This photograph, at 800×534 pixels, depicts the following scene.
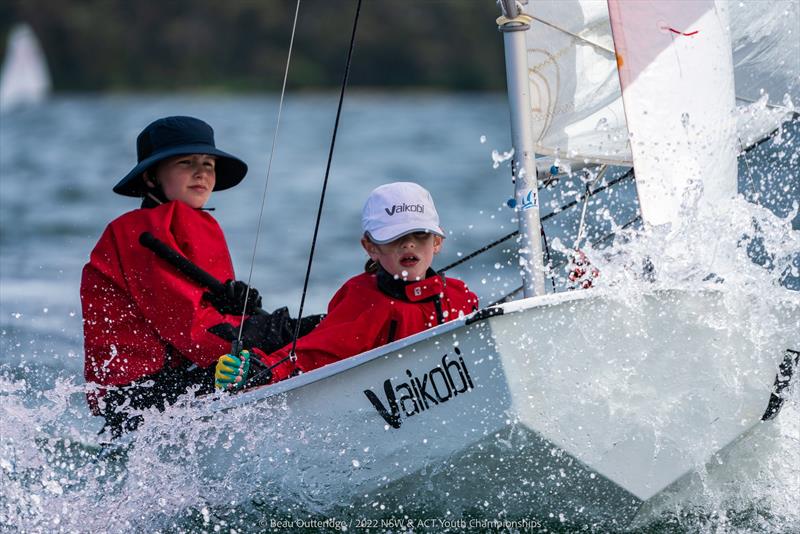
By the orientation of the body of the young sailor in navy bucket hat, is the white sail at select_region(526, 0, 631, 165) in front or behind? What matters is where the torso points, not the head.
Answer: in front

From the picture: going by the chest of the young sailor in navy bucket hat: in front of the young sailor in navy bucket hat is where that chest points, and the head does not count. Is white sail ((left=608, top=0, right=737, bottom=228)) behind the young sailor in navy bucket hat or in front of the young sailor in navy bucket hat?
in front

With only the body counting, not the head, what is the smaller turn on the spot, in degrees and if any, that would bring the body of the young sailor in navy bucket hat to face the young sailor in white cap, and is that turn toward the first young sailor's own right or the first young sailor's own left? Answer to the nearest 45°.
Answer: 0° — they already face them

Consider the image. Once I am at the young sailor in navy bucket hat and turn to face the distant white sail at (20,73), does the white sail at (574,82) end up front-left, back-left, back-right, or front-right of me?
back-right

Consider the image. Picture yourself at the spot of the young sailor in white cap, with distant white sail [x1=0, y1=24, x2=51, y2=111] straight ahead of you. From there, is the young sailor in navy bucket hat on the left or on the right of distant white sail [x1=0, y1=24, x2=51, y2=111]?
left

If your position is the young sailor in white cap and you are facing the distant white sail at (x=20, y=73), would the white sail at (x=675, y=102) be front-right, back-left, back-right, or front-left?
back-right

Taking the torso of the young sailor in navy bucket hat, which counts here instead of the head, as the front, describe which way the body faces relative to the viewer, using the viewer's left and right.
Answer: facing the viewer and to the right of the viewer

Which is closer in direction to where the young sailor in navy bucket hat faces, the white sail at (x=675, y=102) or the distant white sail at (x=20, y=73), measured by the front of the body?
the white sail

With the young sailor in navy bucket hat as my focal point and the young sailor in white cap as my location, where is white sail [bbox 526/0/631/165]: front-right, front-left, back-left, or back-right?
back-right

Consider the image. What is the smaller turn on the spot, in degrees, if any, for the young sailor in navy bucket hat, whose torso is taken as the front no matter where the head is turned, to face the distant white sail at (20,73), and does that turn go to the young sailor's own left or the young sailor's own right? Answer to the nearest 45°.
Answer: approximately 135° to the young sailor's own left
